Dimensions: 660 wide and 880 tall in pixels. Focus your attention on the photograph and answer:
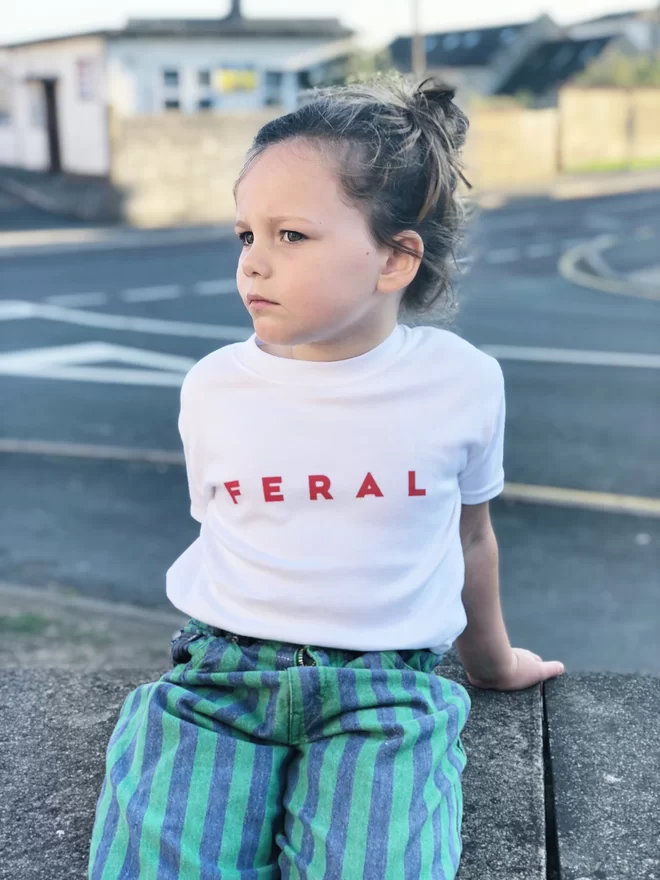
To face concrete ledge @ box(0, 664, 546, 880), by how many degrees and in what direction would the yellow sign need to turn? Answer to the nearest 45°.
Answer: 0° — it already faces it

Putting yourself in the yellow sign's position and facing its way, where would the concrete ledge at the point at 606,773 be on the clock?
The concrete ledge is roughly at 12 o'clock from the yellow sign.

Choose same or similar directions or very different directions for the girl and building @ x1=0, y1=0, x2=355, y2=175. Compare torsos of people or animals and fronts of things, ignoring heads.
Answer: same or similar directions

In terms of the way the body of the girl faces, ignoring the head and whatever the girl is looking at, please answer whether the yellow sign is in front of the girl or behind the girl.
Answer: behind

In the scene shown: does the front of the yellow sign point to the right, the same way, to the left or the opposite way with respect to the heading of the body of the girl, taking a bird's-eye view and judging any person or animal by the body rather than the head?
the same way

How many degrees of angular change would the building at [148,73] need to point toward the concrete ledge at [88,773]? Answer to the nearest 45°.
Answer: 0° — it already faces it

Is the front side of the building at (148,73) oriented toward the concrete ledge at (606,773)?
yes

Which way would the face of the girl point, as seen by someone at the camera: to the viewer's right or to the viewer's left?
to the viewer's left

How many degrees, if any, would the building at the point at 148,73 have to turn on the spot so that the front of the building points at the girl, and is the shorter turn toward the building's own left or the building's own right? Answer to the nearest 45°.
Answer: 0° — it already faces them

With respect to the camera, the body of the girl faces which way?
toward the camera

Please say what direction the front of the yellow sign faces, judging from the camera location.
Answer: facing the viewer

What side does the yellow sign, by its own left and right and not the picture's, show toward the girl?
front
